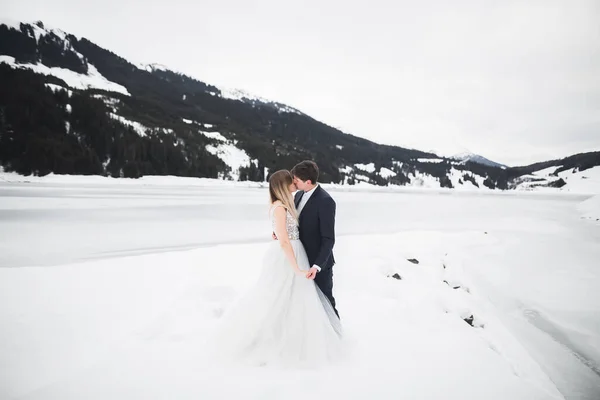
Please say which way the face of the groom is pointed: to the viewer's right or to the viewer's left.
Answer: to the viewer's left

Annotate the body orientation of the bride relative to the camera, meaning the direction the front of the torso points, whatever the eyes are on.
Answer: to the viewer's right
